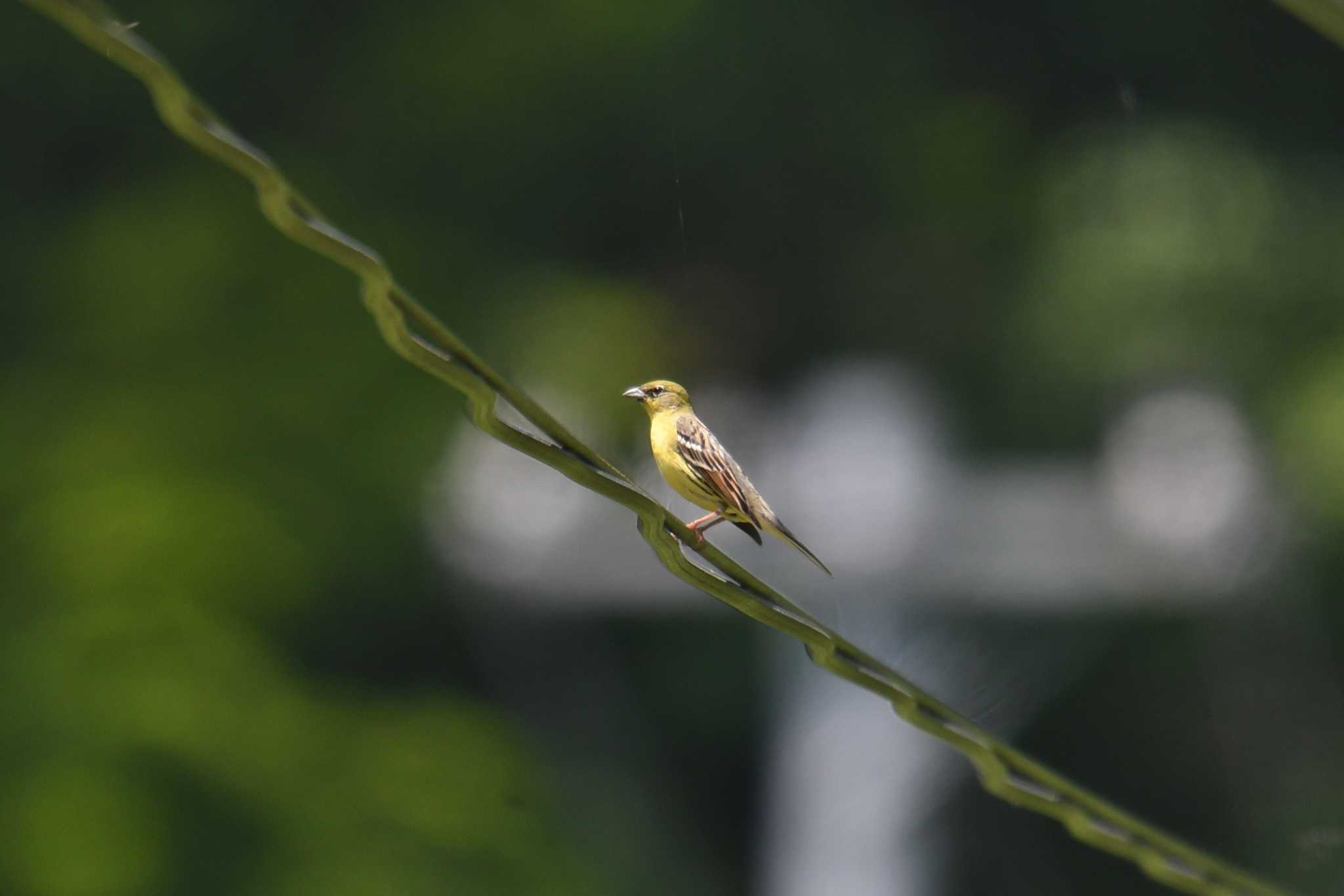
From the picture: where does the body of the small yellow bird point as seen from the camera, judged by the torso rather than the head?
to the viewer's left
